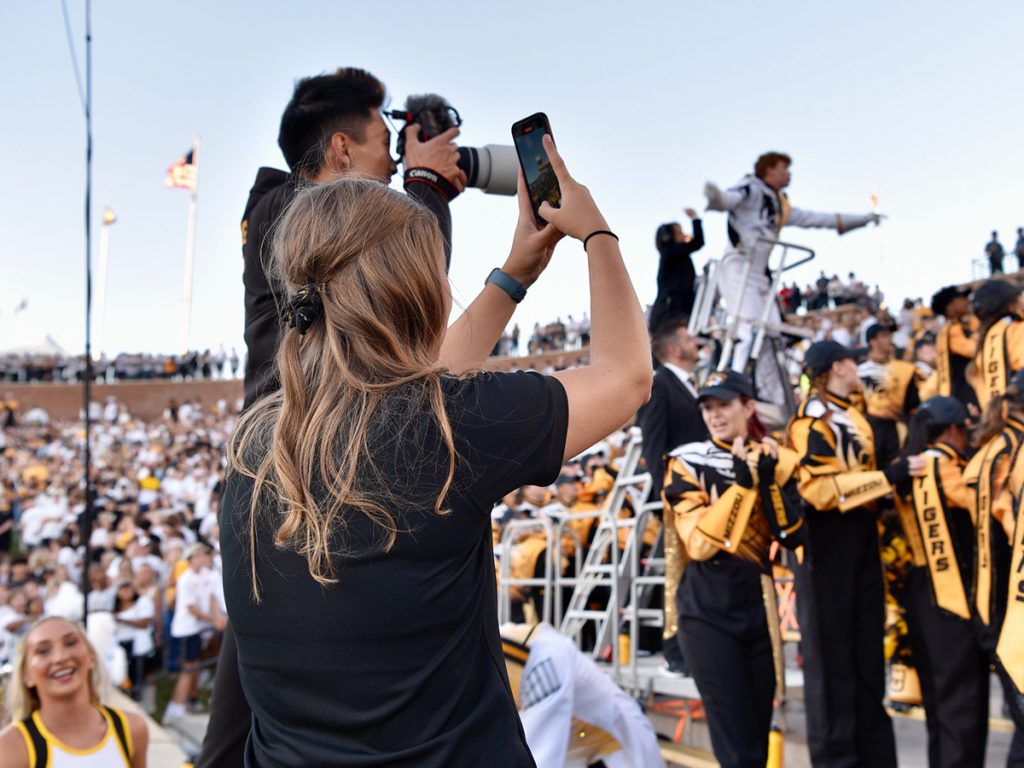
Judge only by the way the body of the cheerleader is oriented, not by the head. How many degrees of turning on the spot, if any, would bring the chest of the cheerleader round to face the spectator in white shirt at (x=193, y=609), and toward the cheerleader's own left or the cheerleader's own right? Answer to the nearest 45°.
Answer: approximately 180°

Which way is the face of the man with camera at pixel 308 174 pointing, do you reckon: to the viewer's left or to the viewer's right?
to the viewer's right

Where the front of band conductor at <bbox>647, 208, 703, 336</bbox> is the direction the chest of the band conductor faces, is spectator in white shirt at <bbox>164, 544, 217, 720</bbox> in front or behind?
behind

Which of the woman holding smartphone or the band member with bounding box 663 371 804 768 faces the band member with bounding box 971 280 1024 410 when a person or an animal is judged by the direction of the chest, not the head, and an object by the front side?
the woman holding smartphone

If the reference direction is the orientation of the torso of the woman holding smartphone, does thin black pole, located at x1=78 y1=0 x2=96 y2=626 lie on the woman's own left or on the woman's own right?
on the woman's own left

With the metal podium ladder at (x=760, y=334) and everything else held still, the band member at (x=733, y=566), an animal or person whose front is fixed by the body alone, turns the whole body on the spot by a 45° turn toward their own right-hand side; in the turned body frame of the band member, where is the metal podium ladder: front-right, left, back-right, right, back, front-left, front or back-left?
back-right

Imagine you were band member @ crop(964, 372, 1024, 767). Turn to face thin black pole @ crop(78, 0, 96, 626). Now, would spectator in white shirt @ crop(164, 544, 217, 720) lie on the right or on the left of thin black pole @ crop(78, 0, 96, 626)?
right

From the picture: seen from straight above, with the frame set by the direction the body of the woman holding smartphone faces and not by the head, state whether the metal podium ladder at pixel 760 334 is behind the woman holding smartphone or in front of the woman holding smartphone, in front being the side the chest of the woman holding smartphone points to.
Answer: in front

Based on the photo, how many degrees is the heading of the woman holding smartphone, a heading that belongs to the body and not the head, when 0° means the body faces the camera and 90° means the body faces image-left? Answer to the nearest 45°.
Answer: approximately 225°
